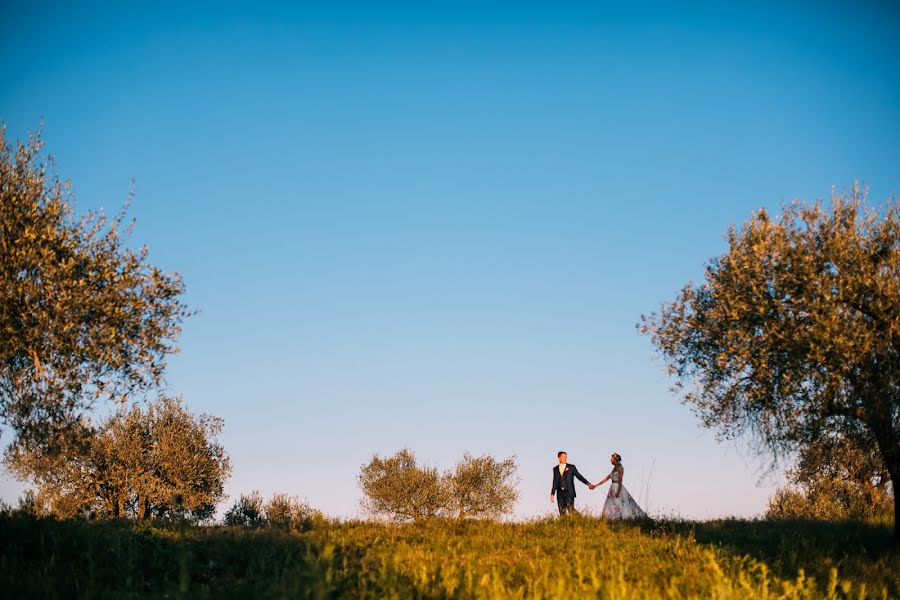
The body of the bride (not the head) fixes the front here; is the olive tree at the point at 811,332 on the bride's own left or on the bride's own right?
on the bride's own left

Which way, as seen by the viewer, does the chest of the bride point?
to the viewer's left

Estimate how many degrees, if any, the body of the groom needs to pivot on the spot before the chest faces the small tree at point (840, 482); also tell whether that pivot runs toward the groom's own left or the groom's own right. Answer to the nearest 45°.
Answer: approximately 135° to the groom's own left

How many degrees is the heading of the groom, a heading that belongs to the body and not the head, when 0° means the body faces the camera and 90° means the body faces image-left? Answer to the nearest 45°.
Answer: approximately 0°

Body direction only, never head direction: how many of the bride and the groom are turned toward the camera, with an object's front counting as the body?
1

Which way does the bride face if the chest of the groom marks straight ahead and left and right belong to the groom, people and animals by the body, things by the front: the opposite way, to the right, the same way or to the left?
to the right

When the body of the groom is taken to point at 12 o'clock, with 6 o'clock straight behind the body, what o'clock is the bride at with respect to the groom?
The bride is roughly at 8 o'clock from the groom.

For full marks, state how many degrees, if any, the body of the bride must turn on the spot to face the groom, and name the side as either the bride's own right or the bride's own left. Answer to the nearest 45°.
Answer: approximately 45° to the bride's own left
